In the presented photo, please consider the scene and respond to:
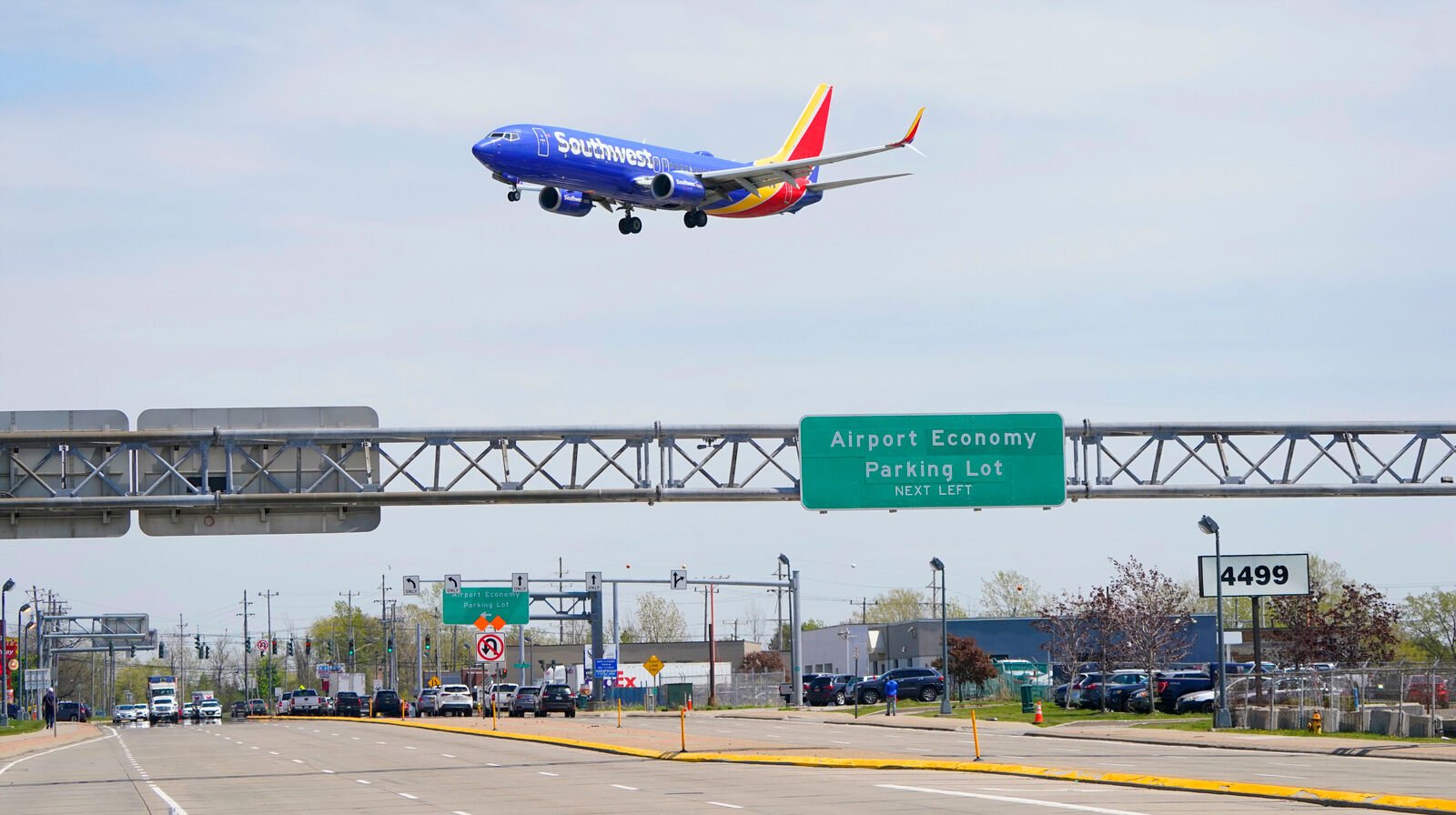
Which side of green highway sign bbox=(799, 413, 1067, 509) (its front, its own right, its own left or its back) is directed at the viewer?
front

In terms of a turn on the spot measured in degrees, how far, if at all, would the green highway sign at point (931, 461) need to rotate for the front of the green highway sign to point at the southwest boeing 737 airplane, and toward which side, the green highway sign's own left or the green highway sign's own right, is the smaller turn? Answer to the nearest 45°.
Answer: approximately 135° to the green highway sign's own right

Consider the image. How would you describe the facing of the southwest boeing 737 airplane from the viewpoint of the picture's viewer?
facing the viewer and to the left of the viewer

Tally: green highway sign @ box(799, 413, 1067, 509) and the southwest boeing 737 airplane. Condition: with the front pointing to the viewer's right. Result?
0

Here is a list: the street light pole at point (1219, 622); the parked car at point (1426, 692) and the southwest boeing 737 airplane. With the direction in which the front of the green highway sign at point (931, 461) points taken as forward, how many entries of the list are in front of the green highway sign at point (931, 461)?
0

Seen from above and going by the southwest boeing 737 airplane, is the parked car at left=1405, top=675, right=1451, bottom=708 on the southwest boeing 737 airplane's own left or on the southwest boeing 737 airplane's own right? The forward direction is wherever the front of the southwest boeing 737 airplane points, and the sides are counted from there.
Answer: on the southwest boeing 737 airplane's own left

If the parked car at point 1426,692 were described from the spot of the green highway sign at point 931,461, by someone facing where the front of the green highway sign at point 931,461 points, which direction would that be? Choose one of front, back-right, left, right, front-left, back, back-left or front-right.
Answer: back-left

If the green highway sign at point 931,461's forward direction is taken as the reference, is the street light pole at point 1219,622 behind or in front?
behind

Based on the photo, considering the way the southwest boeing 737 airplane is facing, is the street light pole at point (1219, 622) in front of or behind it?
behind

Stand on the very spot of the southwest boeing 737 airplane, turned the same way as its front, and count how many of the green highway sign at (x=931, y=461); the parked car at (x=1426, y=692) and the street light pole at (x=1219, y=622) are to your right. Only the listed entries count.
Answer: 0

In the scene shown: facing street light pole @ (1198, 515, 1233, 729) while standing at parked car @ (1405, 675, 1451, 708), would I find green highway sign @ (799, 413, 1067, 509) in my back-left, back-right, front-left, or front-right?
front-left
